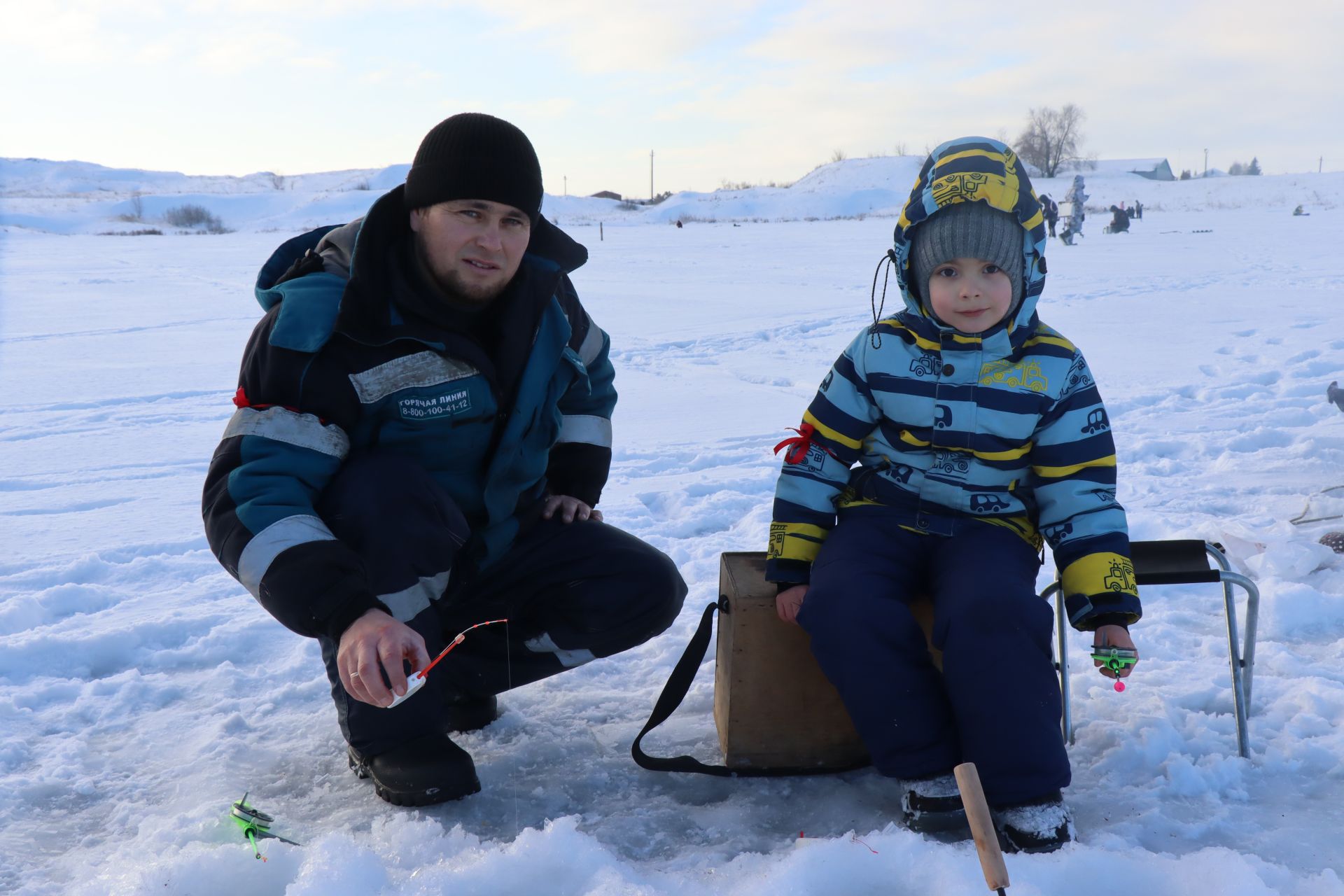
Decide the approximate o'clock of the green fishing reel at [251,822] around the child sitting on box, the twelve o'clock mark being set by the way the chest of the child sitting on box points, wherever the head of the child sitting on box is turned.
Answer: The green fishing reel is roughly at 2 o'clock from the child sitting on box.

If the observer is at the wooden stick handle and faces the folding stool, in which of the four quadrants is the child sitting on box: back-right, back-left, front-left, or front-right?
front-left

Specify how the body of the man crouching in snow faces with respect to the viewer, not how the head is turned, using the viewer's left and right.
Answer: facing the viewer and to the right of the viewer

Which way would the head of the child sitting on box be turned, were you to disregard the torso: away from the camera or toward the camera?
toward the camera

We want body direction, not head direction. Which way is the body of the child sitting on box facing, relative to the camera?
toward the camera

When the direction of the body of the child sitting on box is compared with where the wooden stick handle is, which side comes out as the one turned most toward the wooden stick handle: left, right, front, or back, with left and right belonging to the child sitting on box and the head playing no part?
front

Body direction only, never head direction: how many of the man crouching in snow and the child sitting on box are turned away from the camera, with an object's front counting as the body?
0

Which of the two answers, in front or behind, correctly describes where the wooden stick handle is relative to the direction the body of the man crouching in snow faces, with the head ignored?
in front
